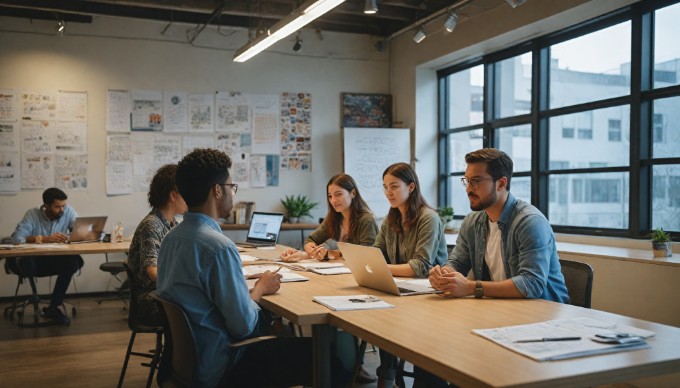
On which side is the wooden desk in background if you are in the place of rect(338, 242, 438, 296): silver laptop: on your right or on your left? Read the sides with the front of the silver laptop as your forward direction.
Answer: on your left

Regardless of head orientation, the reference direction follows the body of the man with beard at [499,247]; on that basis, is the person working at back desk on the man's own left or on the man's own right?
on the man's own right

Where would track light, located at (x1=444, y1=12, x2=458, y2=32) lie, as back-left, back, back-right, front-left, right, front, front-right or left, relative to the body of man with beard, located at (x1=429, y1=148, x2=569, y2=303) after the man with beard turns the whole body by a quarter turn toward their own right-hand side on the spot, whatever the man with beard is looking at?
front-right

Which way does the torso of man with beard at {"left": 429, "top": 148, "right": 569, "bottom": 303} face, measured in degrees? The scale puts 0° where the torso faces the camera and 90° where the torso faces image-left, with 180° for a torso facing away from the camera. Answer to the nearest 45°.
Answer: approximately 45°

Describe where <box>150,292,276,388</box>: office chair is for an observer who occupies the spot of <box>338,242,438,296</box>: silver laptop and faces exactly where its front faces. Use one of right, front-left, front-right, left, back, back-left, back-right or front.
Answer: back

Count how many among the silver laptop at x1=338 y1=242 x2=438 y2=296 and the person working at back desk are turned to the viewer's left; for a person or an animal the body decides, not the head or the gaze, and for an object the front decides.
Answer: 0

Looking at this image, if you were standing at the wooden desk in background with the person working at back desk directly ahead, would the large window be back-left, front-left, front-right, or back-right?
back-right

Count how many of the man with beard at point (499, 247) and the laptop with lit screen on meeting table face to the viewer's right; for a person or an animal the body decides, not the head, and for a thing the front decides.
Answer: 0

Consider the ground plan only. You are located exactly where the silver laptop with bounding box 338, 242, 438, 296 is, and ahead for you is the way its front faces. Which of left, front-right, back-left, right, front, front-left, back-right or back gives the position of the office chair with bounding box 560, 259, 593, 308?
front-right

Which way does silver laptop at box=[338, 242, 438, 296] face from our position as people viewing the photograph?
facing away from the viewer and to the right of the viewer

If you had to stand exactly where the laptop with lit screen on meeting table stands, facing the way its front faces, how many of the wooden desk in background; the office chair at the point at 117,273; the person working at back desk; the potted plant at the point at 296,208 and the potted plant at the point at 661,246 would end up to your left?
1

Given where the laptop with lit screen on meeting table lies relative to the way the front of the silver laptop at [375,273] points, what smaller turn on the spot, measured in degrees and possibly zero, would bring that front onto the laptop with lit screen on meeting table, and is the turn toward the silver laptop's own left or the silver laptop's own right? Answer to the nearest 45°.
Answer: approximately 45° to the silver laptop's own left

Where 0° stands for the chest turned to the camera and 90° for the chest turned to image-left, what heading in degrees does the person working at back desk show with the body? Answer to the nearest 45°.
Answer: approximately 315°

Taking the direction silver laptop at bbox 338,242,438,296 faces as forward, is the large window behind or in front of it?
in front

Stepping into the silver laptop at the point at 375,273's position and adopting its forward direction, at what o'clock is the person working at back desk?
The person working at back desk is roughly at 9 o'clock from the silver laptop.
